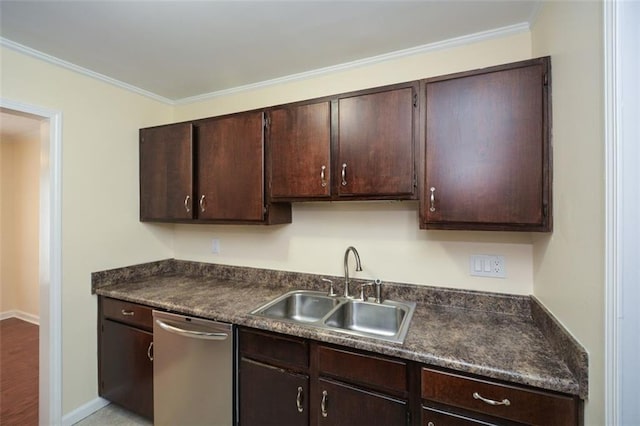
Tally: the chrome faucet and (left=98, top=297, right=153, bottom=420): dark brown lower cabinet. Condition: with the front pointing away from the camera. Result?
0

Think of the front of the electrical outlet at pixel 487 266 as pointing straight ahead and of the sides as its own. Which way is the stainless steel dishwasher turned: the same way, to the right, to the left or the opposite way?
the same way

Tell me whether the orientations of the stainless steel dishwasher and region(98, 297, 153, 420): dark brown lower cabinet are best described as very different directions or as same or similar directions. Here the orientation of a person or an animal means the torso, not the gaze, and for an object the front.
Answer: same or similar directions

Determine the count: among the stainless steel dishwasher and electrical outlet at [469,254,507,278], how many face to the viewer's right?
0

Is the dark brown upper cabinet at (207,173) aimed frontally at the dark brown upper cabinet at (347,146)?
no

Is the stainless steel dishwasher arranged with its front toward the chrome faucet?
no

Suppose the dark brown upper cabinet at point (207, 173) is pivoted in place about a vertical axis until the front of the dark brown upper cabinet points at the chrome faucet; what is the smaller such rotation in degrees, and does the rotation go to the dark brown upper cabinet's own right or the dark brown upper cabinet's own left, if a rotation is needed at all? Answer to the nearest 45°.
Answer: approximately 90° to the dark brown upper cabinet's own left

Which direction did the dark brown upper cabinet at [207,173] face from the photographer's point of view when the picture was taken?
facing the viewer and to the left of the viewer

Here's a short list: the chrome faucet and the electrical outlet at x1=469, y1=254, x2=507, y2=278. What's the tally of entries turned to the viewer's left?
0

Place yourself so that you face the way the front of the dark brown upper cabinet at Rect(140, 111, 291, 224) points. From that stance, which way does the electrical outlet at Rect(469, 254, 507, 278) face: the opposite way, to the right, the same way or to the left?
the same way

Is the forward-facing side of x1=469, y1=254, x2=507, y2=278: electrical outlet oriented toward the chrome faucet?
no

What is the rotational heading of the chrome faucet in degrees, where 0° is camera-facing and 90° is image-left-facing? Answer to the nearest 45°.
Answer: approximately 315°

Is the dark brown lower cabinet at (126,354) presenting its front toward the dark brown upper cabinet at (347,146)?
no

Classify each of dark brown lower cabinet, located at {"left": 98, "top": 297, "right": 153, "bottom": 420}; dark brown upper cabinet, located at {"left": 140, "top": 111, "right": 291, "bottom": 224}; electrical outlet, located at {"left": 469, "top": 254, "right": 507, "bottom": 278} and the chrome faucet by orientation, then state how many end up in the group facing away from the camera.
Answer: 0

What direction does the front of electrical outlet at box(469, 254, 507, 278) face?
toward the camera

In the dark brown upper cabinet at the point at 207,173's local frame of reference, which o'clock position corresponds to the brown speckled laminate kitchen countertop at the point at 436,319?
The brown speckled laminate kitchen countertop is roughly at 9 o'clock from the dark brown upper cabinet.
